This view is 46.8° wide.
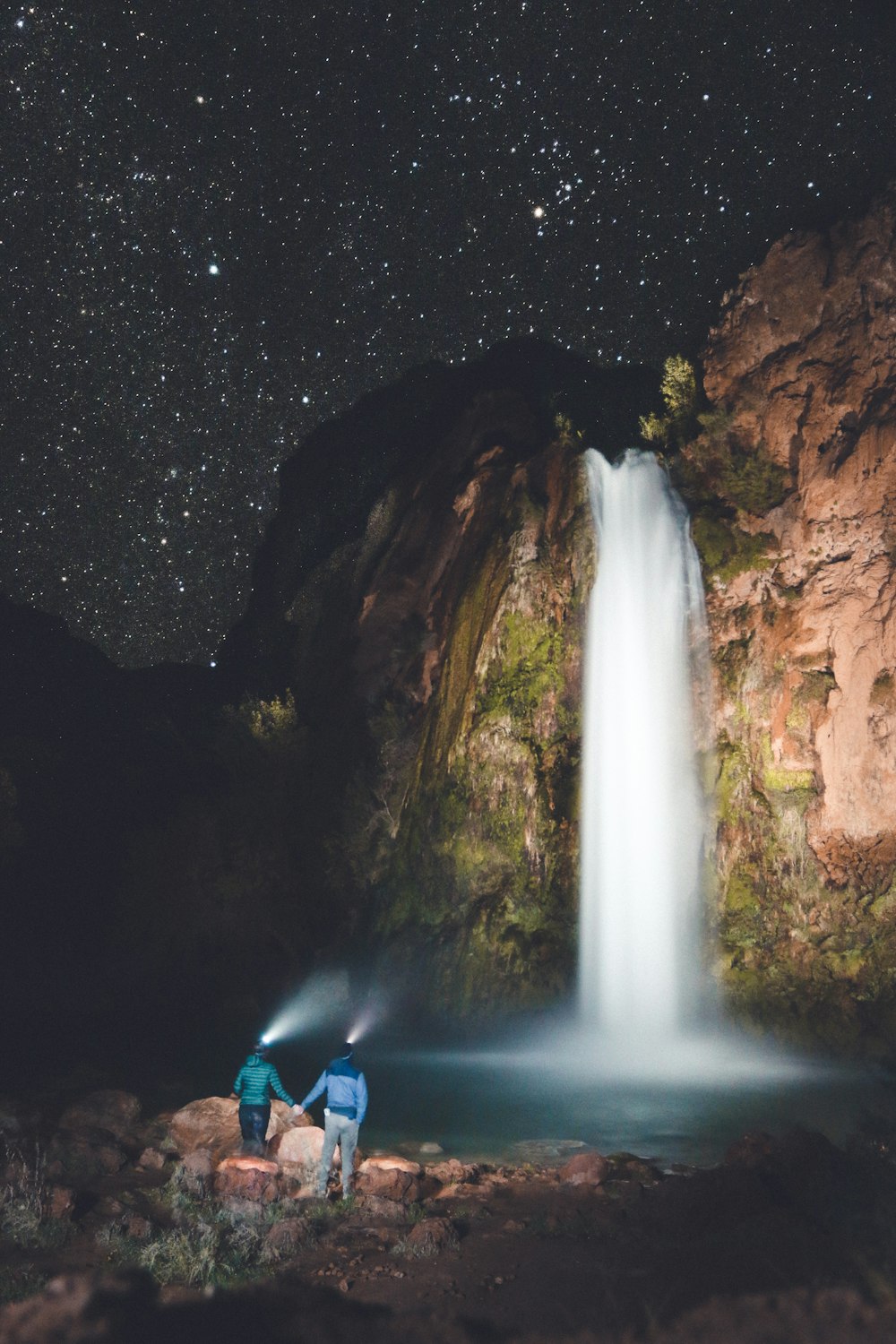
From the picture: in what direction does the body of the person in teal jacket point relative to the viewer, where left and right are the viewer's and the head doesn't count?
facing away from the viewer and to the right of the viewer

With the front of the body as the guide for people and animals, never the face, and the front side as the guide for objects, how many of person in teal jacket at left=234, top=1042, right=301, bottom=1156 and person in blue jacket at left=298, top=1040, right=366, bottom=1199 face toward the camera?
0

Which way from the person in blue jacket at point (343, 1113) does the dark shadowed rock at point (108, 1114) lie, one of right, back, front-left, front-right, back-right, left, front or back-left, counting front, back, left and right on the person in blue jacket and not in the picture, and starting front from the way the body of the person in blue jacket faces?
front-left

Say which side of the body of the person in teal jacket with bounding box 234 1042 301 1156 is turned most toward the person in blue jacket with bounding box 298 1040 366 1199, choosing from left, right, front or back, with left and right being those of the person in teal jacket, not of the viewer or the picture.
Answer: right

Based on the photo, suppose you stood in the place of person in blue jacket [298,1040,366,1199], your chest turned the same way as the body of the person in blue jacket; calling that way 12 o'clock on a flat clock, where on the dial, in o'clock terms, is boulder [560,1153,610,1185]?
The boulder is roughly at 3 o'clock from the person in blue jacket.

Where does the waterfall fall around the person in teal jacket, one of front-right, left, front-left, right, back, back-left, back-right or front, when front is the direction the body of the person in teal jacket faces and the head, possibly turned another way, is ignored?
front

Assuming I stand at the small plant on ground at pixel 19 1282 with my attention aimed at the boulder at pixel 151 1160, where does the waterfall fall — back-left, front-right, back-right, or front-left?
front-right

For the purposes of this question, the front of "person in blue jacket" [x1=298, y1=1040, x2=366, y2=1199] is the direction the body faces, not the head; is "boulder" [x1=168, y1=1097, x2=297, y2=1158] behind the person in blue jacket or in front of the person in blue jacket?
in front

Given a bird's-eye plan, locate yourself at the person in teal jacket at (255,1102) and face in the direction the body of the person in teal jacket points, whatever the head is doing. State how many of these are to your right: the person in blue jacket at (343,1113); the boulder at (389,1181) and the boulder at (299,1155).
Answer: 3

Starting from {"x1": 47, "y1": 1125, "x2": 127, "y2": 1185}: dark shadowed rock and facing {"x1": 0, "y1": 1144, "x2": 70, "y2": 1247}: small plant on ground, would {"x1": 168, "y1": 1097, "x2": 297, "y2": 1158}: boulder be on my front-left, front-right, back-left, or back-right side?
back-left

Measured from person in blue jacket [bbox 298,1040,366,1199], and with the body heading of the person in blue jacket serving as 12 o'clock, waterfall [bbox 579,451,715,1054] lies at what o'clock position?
The waterfall is roughly at 1 o'clock from the person in blue jacket.

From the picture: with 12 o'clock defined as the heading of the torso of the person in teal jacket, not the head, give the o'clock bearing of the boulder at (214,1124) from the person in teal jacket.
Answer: The boulder is roughly at 10 o'clock from the person in teal jacket.

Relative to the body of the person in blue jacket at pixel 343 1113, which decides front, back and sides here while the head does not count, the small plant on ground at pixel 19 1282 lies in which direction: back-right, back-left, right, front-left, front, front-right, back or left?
back-left

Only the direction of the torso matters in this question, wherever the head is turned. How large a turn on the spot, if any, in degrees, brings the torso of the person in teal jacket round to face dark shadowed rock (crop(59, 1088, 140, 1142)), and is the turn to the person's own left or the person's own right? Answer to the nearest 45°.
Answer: approximately 90° to the person's own left

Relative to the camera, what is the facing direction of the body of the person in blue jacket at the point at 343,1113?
away from the camera
